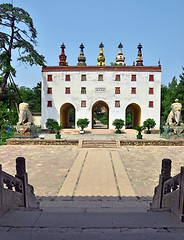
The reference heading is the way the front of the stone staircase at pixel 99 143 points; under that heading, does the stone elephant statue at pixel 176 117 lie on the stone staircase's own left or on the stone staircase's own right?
on the stone staircase's own left

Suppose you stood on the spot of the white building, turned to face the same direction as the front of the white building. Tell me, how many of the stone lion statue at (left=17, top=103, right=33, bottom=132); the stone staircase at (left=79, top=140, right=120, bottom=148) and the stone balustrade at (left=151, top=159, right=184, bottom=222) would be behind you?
0

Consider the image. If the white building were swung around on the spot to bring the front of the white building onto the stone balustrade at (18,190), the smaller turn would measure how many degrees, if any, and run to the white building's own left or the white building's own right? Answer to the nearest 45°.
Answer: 0° — it already faces it

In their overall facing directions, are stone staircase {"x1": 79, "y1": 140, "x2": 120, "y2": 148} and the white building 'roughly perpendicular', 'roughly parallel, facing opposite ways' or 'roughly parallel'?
roughly parallel

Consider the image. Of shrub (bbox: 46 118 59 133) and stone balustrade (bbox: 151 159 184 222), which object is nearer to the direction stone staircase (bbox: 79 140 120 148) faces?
the stone balustrade

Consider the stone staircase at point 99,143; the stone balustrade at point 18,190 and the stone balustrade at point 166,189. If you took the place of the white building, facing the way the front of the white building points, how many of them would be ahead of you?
3

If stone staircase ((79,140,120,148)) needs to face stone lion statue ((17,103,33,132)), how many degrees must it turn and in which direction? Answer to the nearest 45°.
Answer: approximately 90° to its right

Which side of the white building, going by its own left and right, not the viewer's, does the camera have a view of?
front

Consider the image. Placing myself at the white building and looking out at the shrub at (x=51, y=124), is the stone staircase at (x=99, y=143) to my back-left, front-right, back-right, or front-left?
front-left

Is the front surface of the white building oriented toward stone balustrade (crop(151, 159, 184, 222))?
yes

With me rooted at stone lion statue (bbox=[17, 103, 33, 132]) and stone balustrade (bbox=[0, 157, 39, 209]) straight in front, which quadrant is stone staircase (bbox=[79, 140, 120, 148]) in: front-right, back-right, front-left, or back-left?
front-left

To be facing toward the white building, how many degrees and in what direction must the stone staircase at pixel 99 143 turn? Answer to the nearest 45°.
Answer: approximately 180°
